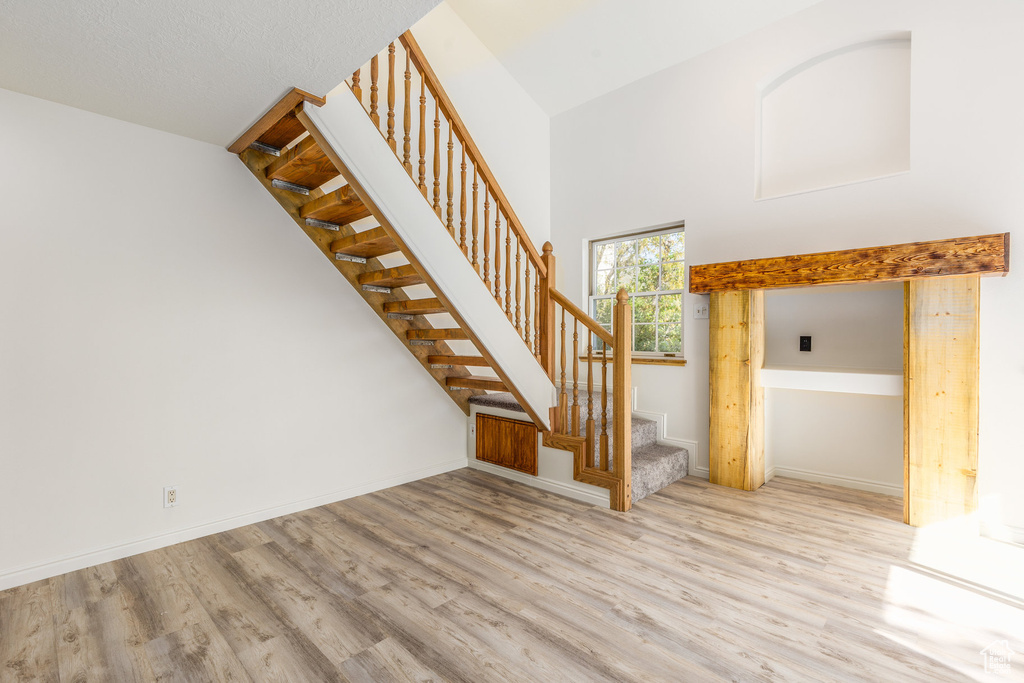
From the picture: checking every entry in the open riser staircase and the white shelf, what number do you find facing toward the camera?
1

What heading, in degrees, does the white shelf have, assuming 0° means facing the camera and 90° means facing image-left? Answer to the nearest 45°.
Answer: approximately 0°

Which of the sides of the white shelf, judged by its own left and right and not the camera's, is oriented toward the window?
right

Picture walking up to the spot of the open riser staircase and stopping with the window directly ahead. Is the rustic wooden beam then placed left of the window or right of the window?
right

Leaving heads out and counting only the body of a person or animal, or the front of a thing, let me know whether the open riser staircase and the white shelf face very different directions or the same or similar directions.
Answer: very different directions

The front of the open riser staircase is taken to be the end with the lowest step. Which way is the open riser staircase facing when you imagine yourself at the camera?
facing away from the viewer and to the right of the viewer

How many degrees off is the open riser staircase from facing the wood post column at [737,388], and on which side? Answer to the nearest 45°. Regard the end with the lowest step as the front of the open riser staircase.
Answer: approximately 45° to its right
